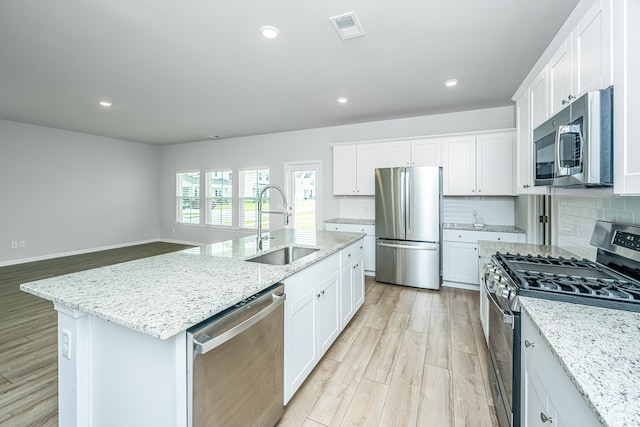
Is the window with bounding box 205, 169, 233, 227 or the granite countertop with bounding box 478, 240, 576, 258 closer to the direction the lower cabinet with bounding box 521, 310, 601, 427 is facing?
the window

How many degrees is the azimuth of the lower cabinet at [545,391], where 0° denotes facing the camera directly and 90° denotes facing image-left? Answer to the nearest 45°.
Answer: approximately 90°

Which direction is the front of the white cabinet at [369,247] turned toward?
toward the camera

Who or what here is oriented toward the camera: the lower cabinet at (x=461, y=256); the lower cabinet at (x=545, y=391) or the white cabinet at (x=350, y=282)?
the lower cabinet at (x=461, y=256)

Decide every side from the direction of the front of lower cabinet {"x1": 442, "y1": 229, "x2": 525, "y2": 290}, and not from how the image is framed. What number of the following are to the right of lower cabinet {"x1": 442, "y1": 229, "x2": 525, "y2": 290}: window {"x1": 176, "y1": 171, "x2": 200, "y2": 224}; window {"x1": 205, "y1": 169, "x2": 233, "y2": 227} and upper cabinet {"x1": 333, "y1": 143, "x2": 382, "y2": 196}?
3

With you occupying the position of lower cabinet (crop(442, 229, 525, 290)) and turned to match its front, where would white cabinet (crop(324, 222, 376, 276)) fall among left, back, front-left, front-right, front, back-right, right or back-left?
right

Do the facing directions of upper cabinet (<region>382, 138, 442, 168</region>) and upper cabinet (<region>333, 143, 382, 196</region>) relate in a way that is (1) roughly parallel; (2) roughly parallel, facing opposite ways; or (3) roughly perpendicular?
roughly parallel

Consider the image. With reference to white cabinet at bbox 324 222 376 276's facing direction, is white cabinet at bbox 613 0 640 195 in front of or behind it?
in front

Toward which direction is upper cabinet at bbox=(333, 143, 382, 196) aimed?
toward the camera

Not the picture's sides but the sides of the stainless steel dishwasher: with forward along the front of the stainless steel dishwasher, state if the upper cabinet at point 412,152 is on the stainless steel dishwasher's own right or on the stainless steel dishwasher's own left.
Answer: on the stainless steel dishwasher's own left

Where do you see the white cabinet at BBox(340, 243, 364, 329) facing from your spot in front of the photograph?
facing to the right of the viewer

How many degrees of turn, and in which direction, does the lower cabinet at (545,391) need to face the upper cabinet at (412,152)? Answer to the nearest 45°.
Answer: approximately 45° to its right

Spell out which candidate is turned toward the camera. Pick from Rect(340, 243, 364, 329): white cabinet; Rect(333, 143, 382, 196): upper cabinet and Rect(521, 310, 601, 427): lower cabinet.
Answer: the upper cabinet

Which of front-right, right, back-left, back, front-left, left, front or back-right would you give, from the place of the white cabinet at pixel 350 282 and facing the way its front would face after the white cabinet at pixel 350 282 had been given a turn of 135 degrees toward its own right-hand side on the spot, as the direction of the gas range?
left

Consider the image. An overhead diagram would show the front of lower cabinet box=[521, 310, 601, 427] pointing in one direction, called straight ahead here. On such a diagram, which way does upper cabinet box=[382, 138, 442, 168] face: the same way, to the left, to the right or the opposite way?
to the left

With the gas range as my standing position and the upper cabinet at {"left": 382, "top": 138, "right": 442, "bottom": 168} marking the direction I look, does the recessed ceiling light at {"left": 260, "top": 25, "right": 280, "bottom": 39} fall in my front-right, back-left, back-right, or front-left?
front-left
